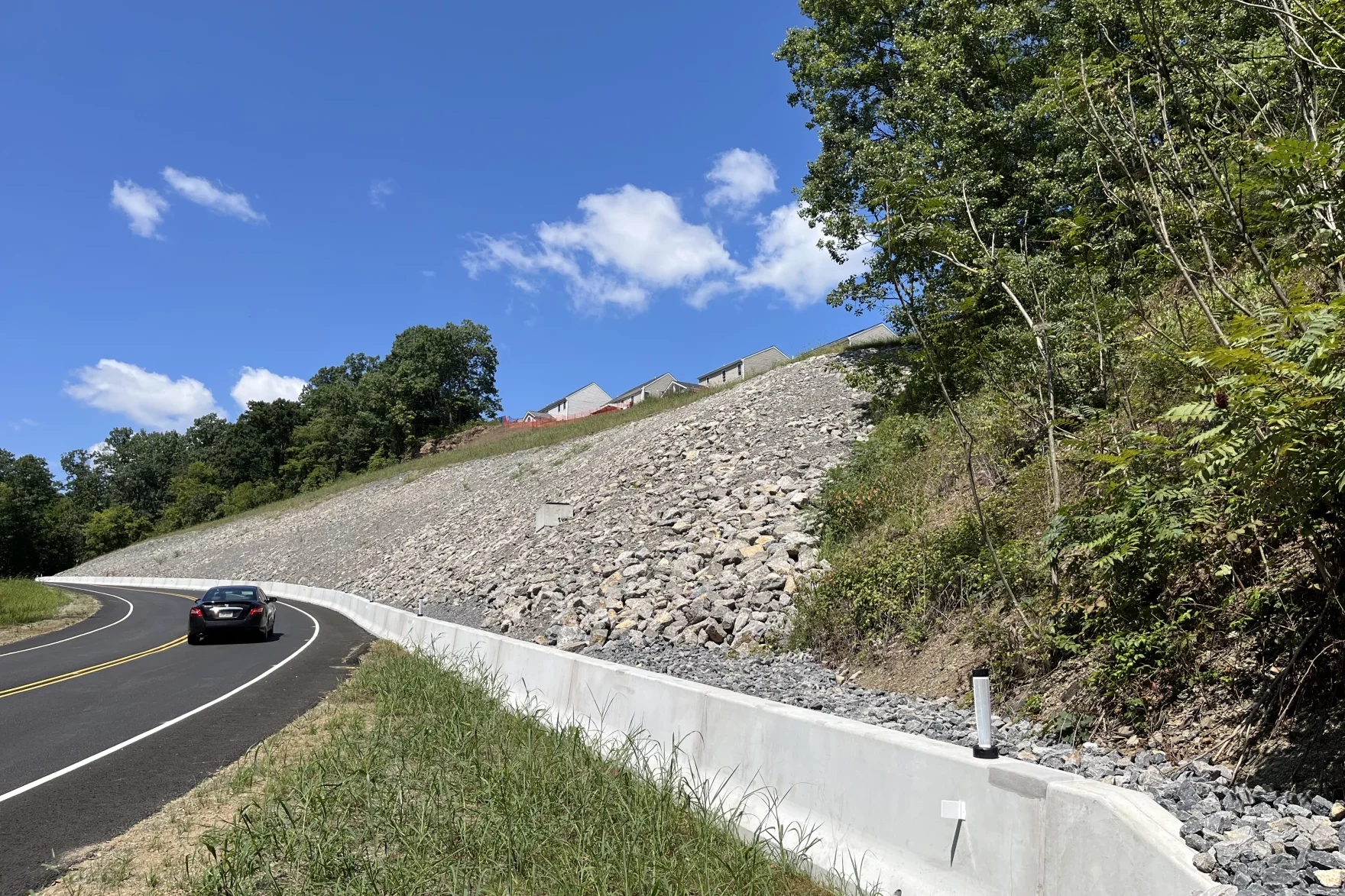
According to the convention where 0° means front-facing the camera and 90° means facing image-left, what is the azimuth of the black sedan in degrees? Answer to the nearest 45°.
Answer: approximately 180°

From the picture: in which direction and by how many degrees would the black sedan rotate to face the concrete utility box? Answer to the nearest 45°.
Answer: approximately 90° to its right
